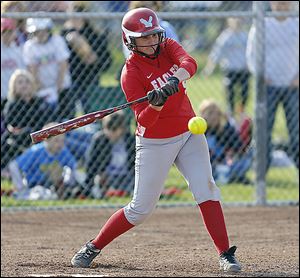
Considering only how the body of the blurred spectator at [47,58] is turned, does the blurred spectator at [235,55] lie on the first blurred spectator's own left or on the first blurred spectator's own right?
on the first blurred spectator's own left

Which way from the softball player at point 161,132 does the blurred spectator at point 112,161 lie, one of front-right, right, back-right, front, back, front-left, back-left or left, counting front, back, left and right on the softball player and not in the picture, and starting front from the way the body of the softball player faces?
back

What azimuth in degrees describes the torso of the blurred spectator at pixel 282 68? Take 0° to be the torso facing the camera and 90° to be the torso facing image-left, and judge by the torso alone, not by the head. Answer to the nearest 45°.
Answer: approximately 0°

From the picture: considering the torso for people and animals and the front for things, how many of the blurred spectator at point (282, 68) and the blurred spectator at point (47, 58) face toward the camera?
2

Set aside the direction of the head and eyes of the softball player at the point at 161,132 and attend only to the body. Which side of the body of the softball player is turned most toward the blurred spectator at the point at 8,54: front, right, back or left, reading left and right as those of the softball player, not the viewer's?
back
